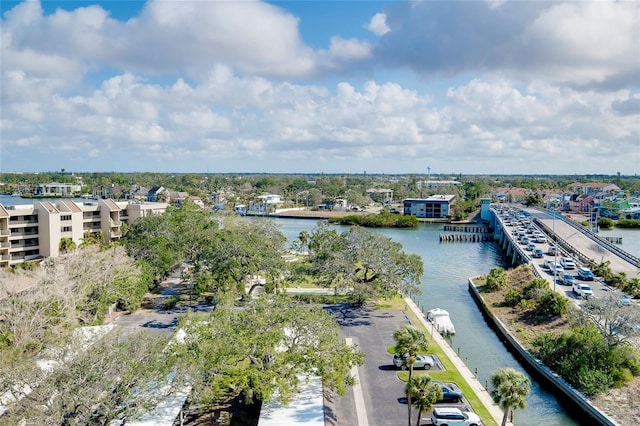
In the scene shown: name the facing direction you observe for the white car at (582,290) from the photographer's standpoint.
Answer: facing the viewer and to the right of the viewer

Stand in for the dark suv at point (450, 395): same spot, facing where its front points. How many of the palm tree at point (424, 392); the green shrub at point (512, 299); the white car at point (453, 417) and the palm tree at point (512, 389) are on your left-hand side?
1

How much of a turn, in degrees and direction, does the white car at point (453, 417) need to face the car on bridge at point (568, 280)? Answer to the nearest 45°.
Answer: approximately 90° to its left

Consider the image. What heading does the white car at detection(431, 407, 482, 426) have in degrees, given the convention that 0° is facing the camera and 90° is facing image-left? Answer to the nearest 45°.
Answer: approximately 270°

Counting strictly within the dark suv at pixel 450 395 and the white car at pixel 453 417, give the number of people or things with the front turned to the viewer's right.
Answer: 2

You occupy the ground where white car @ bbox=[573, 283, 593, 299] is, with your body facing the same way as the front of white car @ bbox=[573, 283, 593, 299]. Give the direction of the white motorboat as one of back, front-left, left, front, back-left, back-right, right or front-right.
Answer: right

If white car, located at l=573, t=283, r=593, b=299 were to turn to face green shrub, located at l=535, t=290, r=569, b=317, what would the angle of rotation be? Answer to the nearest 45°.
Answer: approximately 45° to its right

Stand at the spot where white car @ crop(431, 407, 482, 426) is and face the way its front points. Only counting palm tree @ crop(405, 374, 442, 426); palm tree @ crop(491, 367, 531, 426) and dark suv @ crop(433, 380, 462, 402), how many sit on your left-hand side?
1

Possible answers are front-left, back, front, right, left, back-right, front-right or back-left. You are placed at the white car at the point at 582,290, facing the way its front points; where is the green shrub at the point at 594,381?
front-right

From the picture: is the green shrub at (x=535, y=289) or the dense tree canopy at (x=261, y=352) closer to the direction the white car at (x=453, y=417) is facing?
the green shrub

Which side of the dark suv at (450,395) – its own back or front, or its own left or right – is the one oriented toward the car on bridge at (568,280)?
left

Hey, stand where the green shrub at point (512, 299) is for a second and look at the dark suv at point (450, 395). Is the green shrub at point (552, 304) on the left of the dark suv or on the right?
left

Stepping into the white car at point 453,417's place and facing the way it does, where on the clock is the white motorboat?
The white motorboat is roughly at 9 o'clock from the white car.

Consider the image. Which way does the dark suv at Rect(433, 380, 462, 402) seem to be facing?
to the viewer's right
